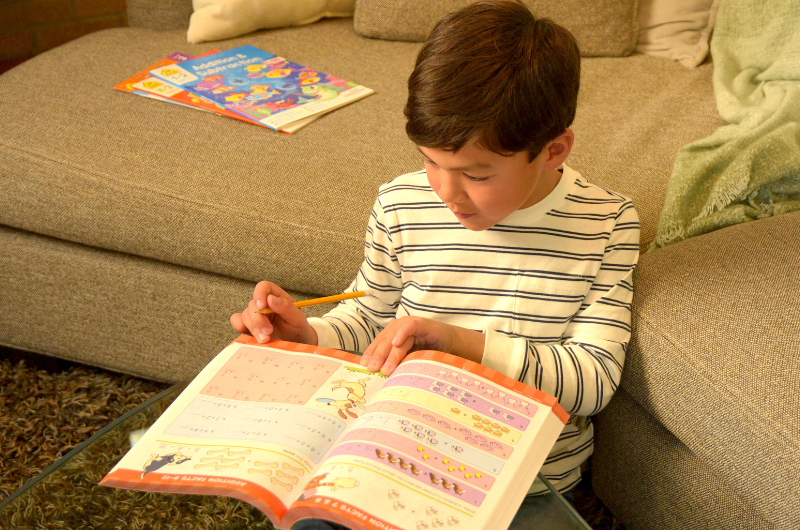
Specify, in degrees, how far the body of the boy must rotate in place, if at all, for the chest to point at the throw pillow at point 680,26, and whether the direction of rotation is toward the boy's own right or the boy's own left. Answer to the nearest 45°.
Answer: approximately 180°

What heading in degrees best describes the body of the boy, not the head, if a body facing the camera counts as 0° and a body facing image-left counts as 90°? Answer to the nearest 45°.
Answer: approximately 45°
